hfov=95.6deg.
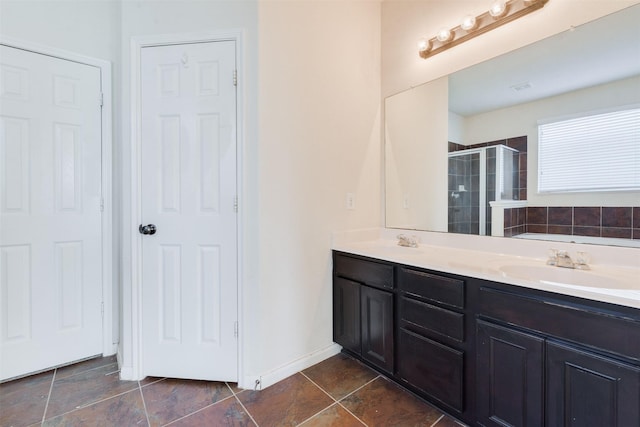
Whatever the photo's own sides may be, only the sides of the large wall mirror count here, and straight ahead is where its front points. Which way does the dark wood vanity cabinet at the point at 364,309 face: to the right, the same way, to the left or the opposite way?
the same way

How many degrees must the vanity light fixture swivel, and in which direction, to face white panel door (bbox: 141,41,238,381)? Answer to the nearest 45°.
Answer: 0° — it already faces it

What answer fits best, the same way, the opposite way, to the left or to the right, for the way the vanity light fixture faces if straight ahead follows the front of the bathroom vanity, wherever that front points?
the same way

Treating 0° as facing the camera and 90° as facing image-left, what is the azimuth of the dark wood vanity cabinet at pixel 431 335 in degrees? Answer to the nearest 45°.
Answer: approximately 45°

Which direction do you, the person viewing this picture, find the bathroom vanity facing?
facing the viewer and to the left of the viewer

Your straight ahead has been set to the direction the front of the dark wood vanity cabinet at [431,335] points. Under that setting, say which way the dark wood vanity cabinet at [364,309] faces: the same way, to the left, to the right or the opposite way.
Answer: the same way

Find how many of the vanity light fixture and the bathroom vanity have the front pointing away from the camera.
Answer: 0

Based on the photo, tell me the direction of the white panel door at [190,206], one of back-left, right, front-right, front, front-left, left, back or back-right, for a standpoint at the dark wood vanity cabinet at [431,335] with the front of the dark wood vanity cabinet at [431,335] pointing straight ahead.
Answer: front-right

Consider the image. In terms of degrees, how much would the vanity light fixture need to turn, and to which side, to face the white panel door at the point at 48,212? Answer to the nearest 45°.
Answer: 0° — it already faces it

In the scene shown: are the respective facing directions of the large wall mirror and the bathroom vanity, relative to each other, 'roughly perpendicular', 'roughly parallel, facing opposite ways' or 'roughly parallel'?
roughly parallel
